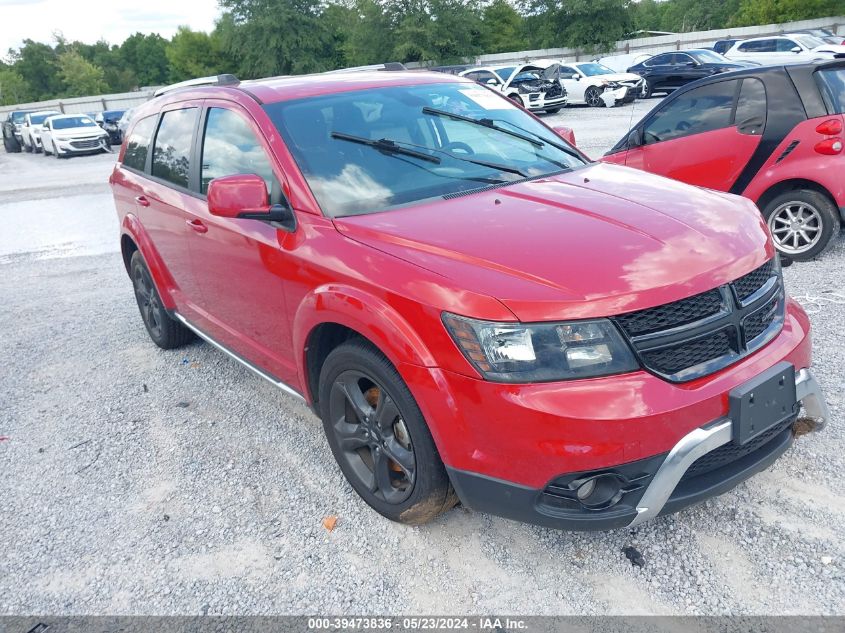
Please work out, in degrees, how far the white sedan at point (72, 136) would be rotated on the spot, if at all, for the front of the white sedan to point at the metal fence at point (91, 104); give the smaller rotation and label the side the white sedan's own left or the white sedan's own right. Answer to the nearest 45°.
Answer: approximately 135° to the white sedan's own left

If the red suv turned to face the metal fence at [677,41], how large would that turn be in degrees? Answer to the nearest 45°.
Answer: approximately 135° to its left

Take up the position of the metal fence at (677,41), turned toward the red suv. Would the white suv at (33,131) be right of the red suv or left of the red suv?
right

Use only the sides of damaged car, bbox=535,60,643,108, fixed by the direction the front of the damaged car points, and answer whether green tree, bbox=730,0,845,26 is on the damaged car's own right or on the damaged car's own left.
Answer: on the damaged car's own left

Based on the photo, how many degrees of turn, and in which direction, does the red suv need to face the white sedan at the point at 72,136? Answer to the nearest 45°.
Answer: approximately 180°

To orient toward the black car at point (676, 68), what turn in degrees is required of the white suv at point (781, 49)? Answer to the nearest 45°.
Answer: approximately 90° to its right

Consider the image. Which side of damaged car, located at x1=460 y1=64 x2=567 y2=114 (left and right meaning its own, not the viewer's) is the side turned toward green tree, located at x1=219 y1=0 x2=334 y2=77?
back

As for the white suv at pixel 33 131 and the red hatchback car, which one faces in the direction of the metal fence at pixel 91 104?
the red hatchback car

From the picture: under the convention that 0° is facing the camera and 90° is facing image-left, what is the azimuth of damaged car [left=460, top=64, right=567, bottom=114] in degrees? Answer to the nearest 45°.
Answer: approximately 315°

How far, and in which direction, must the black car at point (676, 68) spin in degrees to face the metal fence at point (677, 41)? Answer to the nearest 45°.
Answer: approximately 135° to its left
